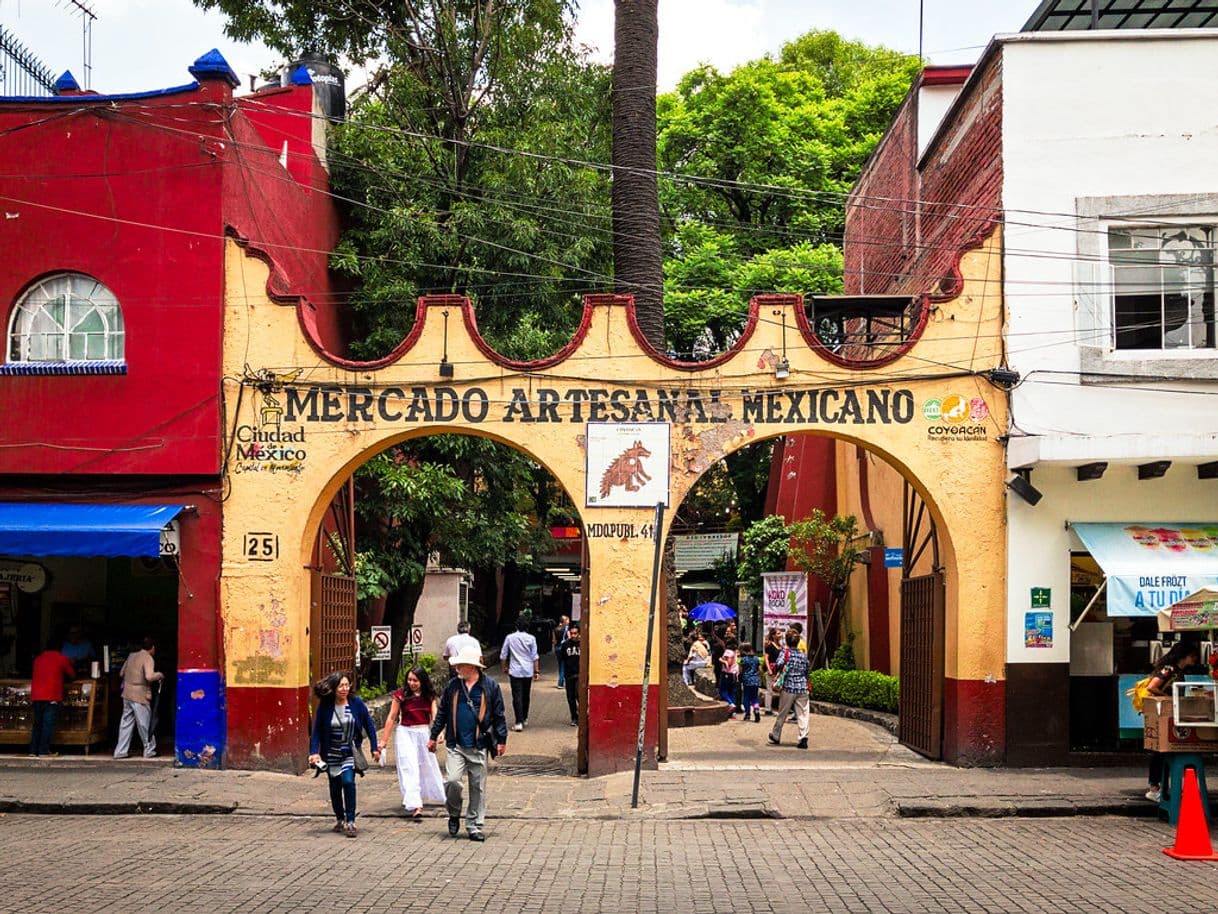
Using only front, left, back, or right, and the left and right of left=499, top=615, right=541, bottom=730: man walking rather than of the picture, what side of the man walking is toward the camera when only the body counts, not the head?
back

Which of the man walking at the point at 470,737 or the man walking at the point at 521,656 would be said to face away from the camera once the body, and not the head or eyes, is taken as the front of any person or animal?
the man walking at the point at 521,656

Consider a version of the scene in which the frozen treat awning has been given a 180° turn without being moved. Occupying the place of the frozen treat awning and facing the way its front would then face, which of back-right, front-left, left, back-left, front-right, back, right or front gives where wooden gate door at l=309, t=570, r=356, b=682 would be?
left

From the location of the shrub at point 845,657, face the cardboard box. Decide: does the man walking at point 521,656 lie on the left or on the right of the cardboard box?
right

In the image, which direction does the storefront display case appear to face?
toward the camera

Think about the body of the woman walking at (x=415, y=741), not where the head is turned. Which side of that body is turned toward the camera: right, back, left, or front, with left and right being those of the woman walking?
front

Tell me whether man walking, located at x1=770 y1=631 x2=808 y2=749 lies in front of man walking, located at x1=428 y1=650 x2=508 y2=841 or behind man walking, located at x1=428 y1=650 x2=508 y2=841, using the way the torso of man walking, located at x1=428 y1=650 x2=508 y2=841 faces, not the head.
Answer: behind

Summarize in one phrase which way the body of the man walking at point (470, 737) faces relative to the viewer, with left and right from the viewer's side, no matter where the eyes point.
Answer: facing the viewer

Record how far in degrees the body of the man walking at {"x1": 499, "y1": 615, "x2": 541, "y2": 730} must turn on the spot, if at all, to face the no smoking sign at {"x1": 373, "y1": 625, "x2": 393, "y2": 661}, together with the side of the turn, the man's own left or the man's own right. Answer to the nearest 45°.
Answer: approximately 45° to the man's own left
